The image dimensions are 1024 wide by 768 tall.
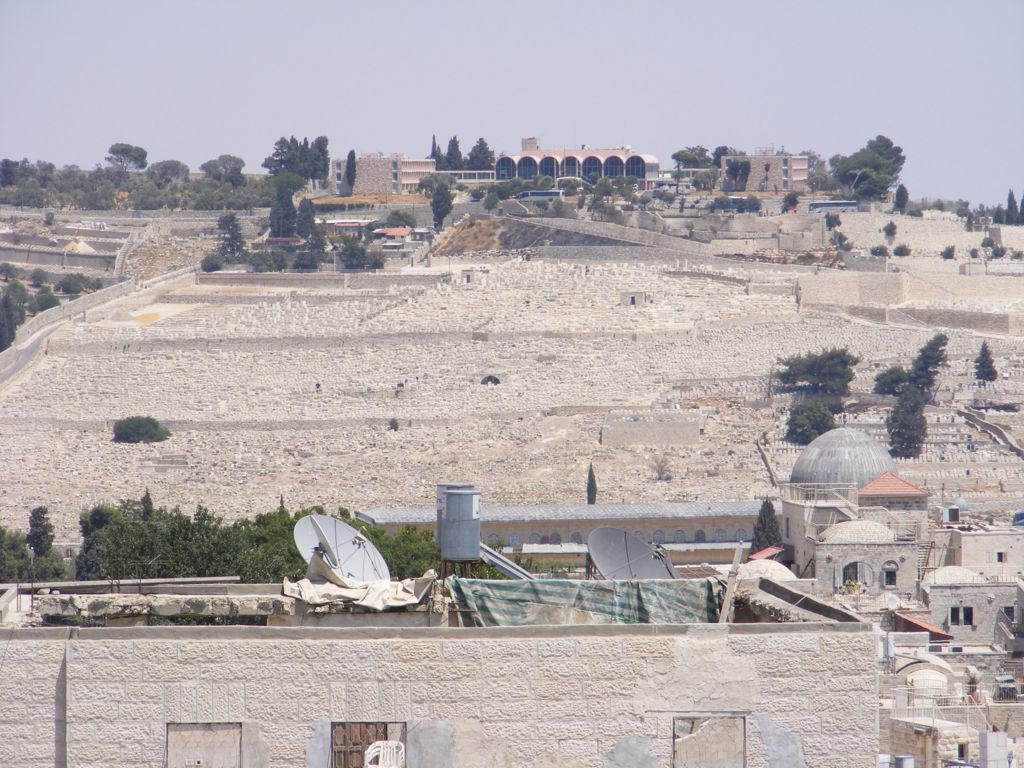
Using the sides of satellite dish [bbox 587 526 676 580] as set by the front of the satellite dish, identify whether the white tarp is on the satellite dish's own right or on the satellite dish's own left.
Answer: on the satellite dish's own right

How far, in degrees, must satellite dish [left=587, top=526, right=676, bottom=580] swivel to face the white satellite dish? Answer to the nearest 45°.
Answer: approximately 90° to its right

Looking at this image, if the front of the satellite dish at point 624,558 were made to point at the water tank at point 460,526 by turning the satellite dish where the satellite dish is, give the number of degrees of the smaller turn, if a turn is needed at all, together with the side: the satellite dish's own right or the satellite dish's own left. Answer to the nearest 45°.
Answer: approximately 90° to the satellite dish's own right

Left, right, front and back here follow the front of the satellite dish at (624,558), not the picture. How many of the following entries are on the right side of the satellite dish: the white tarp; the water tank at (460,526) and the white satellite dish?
3

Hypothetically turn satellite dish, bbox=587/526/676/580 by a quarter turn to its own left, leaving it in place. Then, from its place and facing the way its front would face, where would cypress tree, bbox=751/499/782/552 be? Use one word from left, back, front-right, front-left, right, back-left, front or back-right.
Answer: front-left
